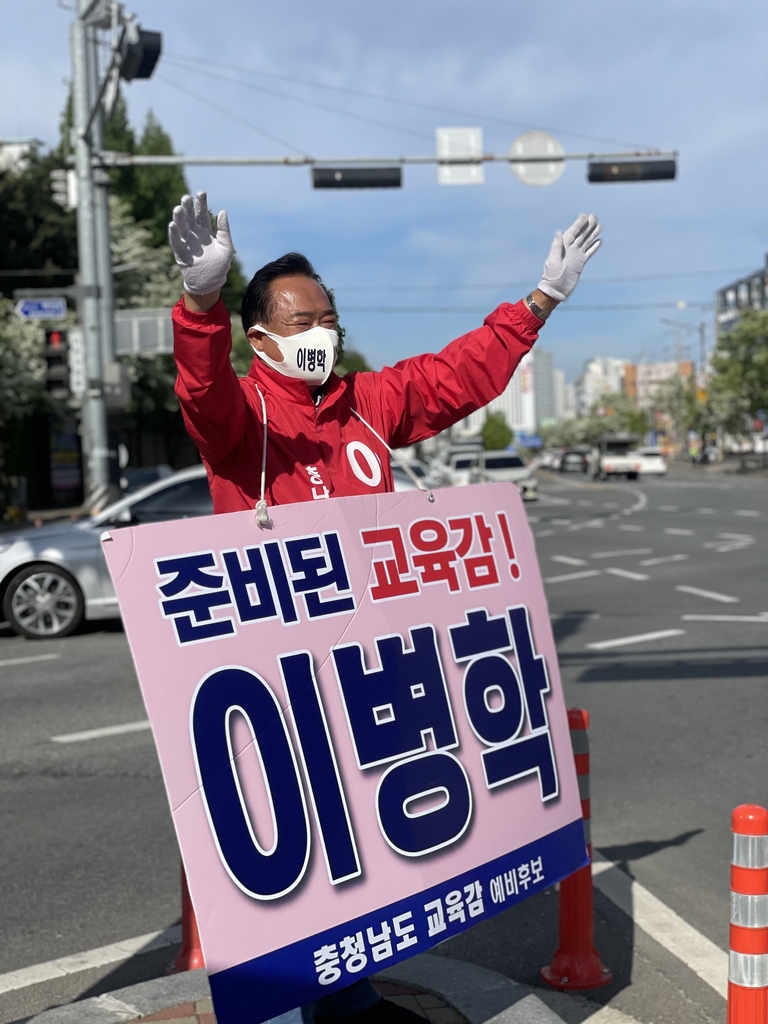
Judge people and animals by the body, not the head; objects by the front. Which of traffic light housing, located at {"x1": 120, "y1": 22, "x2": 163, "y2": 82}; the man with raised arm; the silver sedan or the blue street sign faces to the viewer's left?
the silver sedan

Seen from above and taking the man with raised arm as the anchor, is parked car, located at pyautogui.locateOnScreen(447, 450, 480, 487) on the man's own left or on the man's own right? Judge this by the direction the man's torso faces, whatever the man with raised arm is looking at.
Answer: on the man's own left

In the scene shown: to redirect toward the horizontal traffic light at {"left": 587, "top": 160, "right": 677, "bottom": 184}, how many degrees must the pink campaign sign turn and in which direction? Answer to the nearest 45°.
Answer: approximately 135° to its left

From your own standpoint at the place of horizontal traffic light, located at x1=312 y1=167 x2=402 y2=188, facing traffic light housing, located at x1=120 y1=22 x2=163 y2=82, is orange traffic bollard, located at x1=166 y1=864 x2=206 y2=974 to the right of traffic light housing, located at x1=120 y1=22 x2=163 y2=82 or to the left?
left

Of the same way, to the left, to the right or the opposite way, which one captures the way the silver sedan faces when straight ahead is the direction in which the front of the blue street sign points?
to the right

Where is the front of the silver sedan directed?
to the viewer's left

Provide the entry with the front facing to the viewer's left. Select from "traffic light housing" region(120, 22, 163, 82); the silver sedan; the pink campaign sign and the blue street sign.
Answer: the silver sedan

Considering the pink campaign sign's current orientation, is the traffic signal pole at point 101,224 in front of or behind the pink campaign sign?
behind

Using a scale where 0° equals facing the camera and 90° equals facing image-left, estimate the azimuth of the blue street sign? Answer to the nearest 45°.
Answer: approximately 0°
